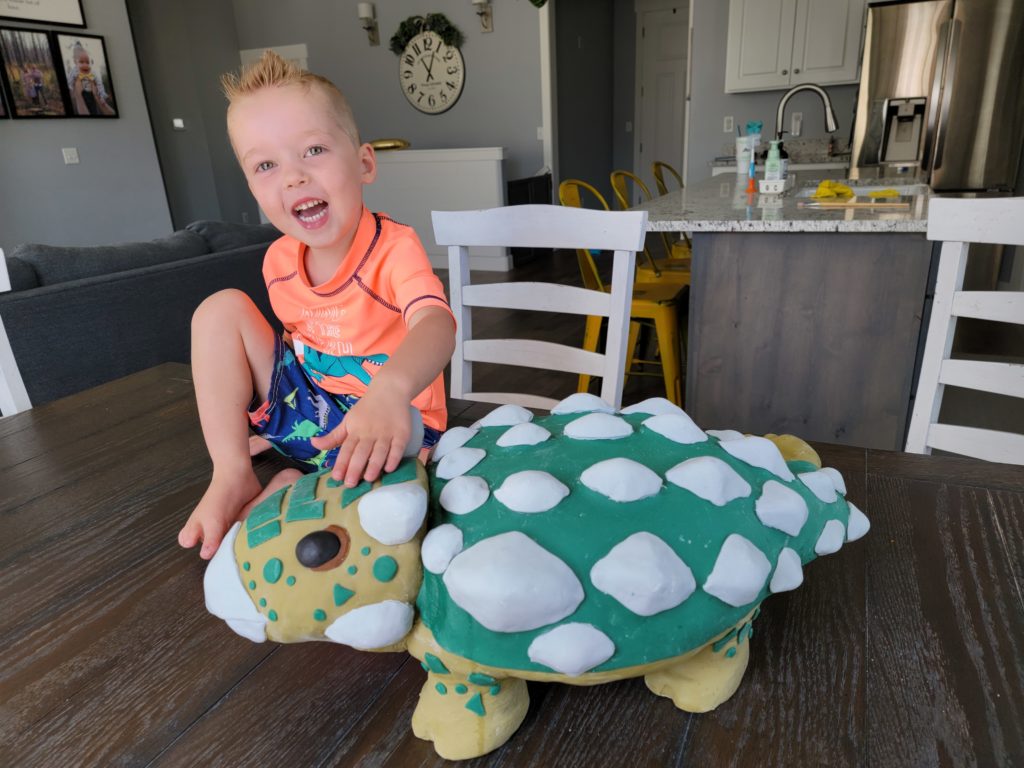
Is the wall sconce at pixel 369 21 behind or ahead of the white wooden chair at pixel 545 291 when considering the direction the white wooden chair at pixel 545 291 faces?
behind

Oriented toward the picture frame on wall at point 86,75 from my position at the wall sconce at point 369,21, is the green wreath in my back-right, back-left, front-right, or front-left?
back-left

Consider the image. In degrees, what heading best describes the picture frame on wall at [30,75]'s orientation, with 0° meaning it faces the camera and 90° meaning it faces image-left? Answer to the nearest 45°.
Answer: approximately 315°

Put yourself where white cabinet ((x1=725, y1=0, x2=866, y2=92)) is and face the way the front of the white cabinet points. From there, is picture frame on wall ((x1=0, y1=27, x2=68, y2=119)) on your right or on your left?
on your right

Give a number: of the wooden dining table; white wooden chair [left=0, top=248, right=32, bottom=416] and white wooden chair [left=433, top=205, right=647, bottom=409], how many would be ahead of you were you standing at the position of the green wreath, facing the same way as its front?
3

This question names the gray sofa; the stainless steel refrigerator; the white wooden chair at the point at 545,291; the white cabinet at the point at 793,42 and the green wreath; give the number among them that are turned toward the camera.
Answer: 4

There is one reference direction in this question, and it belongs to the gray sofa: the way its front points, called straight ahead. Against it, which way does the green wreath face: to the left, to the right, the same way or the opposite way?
to the left

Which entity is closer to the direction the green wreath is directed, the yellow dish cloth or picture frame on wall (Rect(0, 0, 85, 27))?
the yellow dish cloth

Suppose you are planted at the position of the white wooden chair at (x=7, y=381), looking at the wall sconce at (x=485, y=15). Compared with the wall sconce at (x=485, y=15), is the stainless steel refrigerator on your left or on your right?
right

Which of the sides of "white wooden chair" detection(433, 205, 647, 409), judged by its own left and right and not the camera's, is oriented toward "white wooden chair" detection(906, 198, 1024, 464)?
left

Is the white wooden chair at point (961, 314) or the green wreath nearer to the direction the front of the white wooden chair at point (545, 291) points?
the white wooden chair

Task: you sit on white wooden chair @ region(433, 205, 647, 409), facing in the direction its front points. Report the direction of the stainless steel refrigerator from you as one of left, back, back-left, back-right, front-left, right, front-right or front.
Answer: back-left

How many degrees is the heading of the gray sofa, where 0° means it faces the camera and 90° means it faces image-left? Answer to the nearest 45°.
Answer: approximately 135°
